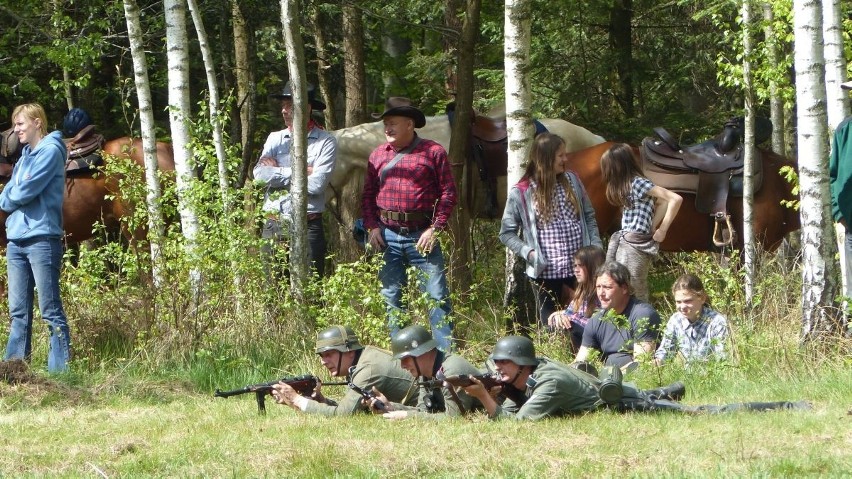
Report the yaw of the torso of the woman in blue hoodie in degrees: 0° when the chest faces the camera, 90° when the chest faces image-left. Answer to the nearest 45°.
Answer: approximately 45°

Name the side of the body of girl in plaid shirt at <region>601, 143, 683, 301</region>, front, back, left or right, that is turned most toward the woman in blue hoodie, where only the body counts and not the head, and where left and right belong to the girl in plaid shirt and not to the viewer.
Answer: front

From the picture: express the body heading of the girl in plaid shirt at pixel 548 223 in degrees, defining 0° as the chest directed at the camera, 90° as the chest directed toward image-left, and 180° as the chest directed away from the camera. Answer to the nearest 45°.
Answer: approximately 315°

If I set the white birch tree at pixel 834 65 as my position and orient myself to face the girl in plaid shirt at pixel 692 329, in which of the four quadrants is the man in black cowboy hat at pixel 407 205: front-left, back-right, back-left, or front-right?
front-right

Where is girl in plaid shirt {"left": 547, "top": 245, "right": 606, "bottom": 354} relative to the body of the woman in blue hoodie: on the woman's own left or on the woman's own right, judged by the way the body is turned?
on the woman's own left

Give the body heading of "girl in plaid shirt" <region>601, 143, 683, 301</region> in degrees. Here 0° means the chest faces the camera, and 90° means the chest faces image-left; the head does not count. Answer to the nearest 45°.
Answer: approximately 90°

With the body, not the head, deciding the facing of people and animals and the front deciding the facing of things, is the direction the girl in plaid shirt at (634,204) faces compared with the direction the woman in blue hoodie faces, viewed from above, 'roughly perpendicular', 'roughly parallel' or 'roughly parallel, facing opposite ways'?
roughly perpendicular

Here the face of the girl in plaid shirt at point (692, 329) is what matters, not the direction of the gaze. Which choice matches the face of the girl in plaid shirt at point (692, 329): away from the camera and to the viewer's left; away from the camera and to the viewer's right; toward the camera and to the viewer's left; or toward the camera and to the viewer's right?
toward the camera and to the viewer's left

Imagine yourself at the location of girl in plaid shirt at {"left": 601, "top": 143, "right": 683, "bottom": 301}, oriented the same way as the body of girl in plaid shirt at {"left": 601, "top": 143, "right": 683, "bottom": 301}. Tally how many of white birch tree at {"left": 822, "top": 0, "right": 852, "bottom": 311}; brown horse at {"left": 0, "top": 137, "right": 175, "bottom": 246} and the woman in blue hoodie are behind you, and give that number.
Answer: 1
